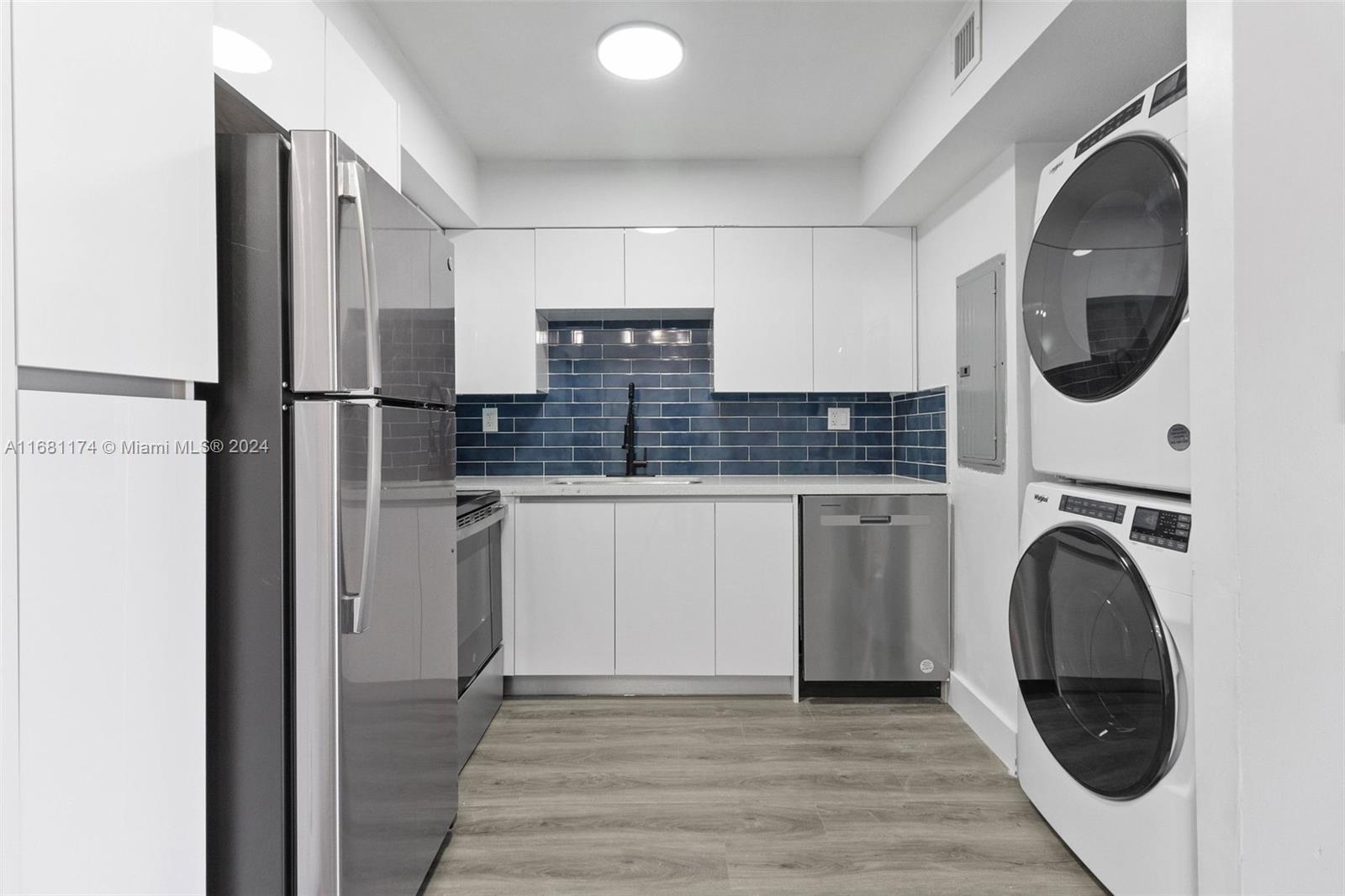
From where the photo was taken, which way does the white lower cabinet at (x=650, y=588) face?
toward the camera

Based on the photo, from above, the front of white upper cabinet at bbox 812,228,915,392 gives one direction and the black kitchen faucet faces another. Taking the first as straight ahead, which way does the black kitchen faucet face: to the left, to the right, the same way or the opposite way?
the same way

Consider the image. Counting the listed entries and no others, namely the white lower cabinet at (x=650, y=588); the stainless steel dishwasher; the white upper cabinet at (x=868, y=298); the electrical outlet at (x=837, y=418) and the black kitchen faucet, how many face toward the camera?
5

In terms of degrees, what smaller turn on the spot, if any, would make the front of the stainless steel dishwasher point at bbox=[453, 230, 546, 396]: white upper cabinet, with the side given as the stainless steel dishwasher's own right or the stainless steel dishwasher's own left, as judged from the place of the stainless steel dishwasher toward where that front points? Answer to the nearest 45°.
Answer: approximately 90° to the stainless steel dishwasher's own right

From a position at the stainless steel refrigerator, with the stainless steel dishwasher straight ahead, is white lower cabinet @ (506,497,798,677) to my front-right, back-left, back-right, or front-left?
front-left

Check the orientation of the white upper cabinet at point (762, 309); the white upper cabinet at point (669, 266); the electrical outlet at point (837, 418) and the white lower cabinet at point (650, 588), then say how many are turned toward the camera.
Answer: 4

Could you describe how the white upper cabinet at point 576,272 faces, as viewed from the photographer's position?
facing the viewer

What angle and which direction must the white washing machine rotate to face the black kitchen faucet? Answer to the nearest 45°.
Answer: approximately 90° to its right

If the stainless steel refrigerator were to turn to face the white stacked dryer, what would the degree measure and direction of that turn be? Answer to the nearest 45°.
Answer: approximately 45° to its left

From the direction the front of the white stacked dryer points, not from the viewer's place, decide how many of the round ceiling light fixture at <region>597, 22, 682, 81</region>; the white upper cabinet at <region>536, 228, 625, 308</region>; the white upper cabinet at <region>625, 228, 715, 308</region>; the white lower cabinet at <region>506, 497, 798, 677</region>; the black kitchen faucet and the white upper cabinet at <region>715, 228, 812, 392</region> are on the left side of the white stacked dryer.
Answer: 0

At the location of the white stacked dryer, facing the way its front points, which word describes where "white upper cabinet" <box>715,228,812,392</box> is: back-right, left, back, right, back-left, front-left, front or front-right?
right

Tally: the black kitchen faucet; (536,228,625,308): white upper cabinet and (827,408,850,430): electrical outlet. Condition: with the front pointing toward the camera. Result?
3

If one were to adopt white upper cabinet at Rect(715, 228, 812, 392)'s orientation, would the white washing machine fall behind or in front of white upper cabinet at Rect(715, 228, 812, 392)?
in front

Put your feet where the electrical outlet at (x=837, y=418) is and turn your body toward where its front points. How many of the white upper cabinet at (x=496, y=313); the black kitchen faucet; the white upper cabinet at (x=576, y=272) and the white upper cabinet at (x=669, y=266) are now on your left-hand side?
0

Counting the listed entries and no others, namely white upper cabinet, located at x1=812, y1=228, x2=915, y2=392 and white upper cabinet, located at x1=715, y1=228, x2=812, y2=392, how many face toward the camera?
2

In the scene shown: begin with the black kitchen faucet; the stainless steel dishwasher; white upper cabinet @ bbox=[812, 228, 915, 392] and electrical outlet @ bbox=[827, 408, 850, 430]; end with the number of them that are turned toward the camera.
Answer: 4

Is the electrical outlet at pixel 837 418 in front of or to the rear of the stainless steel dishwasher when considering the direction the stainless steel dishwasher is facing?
to the rear
